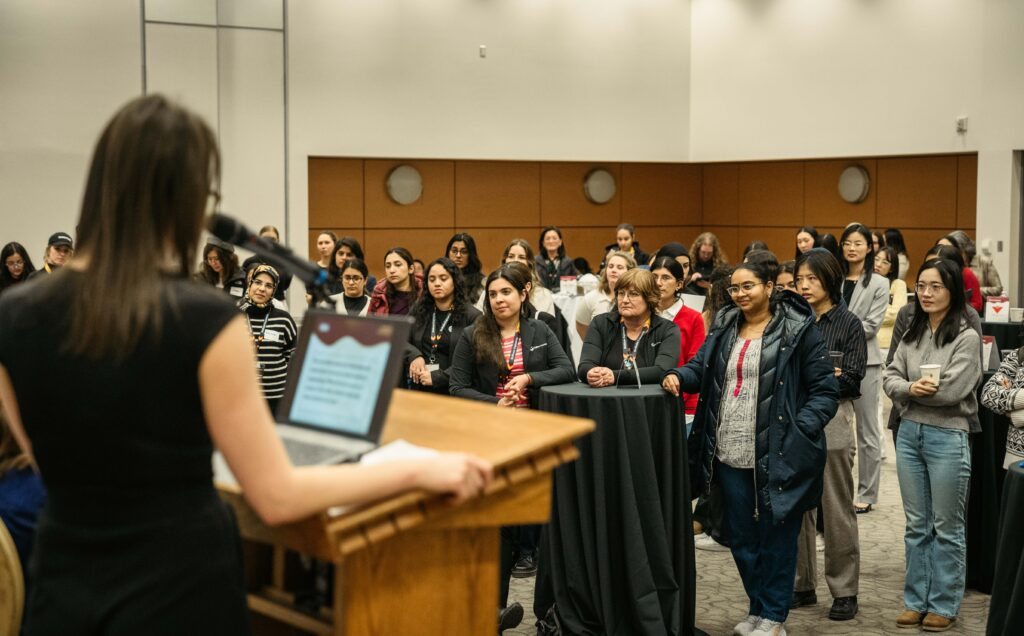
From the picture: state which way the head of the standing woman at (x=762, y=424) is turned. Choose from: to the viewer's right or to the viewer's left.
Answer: to the viewer's left

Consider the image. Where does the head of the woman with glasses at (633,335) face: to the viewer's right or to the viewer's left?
to the viewer's left

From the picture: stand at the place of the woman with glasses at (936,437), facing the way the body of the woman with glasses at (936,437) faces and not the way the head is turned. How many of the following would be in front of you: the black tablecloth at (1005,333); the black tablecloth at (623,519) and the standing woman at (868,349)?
1

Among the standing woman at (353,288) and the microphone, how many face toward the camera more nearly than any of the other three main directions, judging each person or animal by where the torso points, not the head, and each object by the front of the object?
1

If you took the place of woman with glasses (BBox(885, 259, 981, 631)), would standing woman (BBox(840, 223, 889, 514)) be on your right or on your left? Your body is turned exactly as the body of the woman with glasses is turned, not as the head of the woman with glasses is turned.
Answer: on your right

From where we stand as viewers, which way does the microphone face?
facing to the left of the viewer

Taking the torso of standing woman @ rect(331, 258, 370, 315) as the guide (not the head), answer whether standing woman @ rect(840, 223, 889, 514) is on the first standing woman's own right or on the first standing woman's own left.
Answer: on the first standing woman's own left

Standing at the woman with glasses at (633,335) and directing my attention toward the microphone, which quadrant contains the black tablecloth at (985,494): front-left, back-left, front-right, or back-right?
back-left

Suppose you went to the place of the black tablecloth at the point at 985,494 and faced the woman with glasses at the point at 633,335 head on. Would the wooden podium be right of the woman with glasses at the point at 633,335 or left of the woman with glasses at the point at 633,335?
left

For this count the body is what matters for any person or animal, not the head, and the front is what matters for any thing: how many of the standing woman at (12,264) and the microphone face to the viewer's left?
1

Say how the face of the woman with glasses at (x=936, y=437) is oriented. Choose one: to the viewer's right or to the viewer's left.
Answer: to the viewer's left

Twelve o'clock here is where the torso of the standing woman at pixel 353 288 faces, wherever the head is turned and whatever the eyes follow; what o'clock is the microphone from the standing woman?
The microphone is roughly at 12 o'clock from the standing woman.

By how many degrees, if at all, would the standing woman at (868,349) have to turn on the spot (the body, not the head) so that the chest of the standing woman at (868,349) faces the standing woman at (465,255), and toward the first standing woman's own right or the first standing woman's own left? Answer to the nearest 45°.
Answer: approximately 45° to the first standing woman's own right
